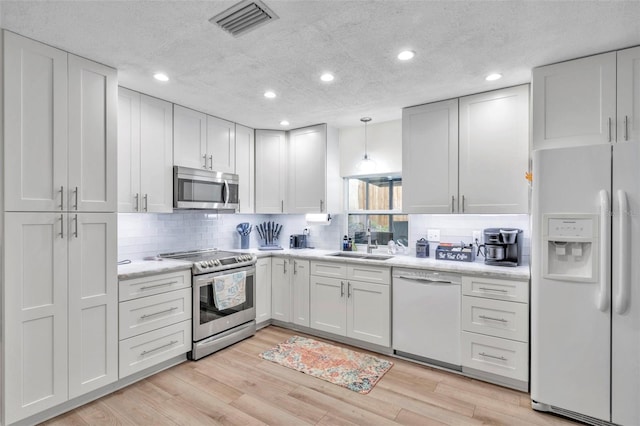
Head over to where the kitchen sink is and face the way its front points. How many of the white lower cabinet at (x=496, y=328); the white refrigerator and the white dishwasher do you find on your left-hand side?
3

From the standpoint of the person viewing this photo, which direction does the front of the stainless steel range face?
facing the viewer and to the right of the viewer

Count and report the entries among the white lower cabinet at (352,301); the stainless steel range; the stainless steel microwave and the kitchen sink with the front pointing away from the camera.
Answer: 0

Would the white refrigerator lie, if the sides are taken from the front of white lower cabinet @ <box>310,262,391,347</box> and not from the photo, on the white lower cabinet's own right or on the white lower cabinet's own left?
on the white lower cabinet's own left

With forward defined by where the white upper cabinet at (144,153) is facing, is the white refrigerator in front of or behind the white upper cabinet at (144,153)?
in front

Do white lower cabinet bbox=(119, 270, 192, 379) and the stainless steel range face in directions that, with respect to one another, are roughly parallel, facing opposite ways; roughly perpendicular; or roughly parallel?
roughly parallel

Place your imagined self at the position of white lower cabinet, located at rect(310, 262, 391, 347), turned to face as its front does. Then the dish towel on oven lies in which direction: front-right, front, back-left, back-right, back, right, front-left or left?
front-right

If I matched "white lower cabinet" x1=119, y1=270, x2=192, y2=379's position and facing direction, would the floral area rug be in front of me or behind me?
in front

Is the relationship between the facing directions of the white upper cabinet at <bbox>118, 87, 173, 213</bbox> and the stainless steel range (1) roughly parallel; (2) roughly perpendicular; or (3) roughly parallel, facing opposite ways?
roughly parallel

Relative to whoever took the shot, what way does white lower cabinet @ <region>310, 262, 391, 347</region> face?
facing the viewer and to the left of the viewer

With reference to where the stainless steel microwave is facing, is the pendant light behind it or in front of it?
in front
